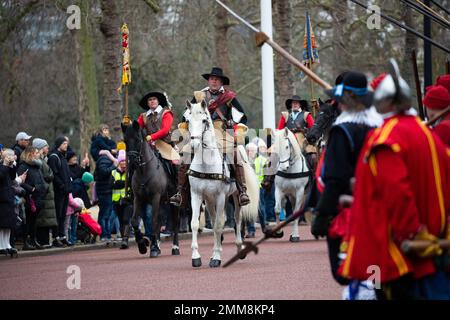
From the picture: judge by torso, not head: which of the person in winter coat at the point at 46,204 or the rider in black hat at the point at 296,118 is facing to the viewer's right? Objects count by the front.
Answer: the person in winter coat

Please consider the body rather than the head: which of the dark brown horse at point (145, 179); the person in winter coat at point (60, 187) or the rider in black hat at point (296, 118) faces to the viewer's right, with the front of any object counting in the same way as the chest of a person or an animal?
the person in winter coat

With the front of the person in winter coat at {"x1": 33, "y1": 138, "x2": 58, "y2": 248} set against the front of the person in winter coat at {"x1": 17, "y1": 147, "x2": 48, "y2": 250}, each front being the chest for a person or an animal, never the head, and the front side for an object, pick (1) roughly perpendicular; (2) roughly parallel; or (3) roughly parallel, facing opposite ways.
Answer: roughly parallel

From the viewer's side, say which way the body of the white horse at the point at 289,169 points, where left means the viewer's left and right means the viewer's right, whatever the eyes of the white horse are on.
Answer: facing the viewer

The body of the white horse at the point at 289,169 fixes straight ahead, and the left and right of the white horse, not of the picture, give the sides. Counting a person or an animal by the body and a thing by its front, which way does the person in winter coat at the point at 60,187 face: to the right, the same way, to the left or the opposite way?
to the left

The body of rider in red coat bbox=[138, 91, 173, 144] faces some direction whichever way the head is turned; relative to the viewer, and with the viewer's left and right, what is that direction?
facing the viewer and to the left of the viewer

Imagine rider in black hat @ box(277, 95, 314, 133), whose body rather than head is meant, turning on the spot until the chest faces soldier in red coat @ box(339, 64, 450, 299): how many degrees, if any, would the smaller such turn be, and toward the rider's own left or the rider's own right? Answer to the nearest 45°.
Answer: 0° — they already face them

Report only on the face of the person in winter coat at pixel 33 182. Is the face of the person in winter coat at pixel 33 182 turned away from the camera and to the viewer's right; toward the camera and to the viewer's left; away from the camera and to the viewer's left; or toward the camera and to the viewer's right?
toward the camera and to the viewer's right

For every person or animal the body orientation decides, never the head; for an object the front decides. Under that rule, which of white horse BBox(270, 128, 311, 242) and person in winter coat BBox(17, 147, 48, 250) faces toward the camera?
the white horse

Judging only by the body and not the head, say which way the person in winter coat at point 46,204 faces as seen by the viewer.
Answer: to the viewer's right

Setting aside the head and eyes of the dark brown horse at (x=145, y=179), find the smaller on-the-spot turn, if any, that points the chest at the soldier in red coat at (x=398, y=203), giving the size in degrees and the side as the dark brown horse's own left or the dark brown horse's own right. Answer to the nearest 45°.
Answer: approximately 45° to the dark brown horse's own left

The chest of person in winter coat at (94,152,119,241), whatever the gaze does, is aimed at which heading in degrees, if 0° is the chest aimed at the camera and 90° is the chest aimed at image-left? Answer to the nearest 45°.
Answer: approximately 270°

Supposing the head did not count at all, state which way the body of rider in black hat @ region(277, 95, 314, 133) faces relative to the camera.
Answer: toward the camera
